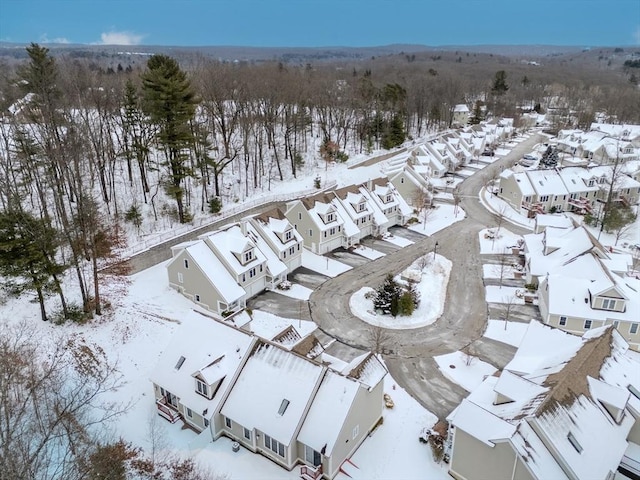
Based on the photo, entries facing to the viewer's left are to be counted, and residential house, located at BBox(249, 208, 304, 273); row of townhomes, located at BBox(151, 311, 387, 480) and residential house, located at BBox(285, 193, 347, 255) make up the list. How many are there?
0

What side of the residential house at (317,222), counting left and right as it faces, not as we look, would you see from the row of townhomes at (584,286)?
front

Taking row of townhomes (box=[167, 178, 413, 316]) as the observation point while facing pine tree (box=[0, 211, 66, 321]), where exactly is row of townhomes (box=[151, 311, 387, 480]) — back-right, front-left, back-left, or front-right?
front-left

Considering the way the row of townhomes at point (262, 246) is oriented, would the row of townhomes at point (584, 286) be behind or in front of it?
in front

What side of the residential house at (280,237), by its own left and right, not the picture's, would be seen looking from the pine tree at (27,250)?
right

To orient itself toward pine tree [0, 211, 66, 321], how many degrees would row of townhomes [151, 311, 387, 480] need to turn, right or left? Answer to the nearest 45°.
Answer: approximately 90° to its left

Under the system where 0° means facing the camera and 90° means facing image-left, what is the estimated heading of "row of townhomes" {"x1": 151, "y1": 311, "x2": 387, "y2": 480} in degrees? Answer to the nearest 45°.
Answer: approximately 225°

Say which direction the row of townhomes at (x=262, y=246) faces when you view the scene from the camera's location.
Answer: facing the viewer and to the right of the viewer

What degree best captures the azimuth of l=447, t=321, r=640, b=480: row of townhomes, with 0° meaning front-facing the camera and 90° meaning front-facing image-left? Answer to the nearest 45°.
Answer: approximately 135°

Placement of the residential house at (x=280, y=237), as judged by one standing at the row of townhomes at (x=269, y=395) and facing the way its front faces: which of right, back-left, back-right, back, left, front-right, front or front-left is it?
front-left

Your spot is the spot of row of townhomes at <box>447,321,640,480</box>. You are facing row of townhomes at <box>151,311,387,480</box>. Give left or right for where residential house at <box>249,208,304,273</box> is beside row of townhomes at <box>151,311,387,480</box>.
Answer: right

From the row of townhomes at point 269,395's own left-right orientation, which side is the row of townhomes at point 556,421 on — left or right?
on its right

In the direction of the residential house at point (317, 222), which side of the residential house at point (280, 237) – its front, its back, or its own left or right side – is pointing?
left

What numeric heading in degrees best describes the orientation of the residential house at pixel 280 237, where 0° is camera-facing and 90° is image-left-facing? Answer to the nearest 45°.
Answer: approximately 315°

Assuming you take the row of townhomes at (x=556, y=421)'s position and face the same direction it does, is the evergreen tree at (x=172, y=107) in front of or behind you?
in front

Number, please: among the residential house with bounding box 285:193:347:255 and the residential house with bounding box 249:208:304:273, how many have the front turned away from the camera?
0

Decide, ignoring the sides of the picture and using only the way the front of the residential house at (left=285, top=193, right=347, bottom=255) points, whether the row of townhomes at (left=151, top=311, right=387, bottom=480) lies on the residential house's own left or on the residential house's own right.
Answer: on the residential house's own right

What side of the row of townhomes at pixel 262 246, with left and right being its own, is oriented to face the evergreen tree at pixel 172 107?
back

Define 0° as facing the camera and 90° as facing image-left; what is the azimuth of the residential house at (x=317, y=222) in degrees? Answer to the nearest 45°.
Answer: approximately 315°

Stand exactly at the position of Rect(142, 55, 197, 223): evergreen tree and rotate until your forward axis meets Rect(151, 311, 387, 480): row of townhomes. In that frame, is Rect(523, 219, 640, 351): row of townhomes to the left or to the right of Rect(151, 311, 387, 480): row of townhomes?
left

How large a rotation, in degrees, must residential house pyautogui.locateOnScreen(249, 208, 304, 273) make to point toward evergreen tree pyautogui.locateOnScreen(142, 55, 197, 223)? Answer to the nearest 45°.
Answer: approximately 180°
